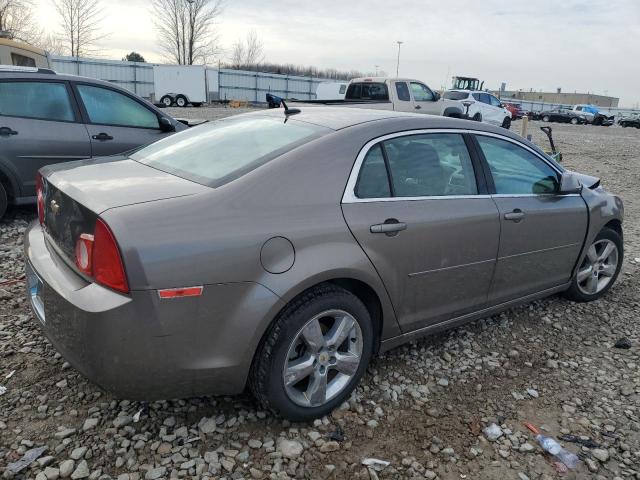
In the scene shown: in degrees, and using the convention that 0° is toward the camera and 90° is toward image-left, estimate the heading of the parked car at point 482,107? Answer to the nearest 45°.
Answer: approximately 225°

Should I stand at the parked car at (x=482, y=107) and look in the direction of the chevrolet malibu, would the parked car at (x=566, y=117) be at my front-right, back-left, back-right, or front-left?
back-left

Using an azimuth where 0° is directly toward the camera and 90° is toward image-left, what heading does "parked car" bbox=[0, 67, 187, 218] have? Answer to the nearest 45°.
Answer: approximately 270°

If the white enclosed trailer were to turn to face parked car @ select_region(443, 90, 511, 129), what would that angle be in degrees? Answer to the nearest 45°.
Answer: approximately 45° to its right

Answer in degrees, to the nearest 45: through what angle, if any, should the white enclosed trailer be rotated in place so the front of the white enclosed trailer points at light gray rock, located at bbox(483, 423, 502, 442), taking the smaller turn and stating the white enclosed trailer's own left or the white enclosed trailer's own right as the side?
approximately 90° to the white enclosed trailer's own right

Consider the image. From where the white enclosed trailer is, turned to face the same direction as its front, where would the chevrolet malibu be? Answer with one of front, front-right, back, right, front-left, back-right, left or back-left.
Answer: right

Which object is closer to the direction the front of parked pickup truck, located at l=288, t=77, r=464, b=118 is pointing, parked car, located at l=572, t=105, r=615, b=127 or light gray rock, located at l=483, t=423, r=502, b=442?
the parked car

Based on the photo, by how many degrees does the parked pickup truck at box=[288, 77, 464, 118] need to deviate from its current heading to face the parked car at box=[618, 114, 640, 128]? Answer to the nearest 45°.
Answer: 0° — it already faces it

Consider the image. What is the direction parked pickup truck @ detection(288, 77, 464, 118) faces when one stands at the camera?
facing away from the viewer and to the right of the viewer

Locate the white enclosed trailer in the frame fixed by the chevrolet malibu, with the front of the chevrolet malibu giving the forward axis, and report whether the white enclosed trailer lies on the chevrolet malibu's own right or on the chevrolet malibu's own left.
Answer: on the chevrolet malibu's own left

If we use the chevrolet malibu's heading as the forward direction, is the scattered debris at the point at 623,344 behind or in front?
in front

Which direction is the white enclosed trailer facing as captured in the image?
to the viewer's right

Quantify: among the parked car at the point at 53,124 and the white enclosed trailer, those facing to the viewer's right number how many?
2

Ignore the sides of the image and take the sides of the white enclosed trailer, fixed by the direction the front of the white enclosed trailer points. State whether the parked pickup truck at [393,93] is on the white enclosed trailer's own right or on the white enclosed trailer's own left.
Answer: on the white enclosed trailer's own right

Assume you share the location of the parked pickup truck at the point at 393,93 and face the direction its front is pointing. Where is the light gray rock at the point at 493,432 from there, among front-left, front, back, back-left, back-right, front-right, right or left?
back-right
